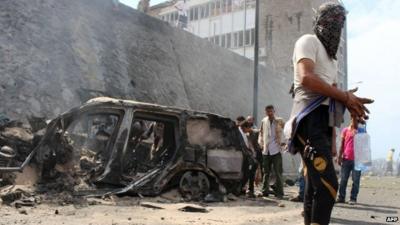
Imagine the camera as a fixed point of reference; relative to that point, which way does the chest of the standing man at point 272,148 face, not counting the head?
toward the camera

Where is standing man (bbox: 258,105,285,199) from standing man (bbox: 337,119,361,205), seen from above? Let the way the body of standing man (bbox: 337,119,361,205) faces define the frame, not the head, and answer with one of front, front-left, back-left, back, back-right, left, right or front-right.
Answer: back-right

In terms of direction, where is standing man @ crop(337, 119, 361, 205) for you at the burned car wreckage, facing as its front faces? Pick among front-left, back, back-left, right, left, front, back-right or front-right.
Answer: back

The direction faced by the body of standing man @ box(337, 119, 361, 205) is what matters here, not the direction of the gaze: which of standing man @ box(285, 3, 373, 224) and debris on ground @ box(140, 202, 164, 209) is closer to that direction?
the standing man

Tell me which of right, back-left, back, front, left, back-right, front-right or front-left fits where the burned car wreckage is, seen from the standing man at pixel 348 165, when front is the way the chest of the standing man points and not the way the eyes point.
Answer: right

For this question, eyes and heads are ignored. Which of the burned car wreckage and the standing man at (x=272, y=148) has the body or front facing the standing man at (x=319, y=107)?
the standing man at (x=272, y=148)

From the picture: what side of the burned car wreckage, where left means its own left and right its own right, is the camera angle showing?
left

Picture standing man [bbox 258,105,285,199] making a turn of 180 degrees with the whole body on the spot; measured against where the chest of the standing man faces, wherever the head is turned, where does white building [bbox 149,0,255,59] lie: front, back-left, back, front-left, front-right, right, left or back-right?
front

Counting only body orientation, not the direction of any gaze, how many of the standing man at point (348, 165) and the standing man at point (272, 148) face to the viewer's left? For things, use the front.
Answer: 0

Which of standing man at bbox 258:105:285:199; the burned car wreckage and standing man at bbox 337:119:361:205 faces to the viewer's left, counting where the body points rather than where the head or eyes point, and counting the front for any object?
the burned car wreckage

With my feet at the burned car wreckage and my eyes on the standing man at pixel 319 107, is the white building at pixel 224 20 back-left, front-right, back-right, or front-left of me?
back-left

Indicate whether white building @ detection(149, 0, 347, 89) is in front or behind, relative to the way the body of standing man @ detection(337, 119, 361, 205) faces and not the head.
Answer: behind

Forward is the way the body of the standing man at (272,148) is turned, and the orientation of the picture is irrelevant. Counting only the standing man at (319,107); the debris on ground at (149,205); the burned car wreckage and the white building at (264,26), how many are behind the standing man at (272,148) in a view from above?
1

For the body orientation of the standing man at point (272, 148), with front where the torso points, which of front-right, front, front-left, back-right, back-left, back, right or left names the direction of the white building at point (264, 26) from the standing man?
back

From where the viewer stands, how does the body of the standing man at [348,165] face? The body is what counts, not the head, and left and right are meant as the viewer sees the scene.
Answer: facing the viewer and to the right of the viewer

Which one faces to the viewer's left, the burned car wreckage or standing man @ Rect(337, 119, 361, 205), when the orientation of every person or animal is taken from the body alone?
the burned car wreckage
